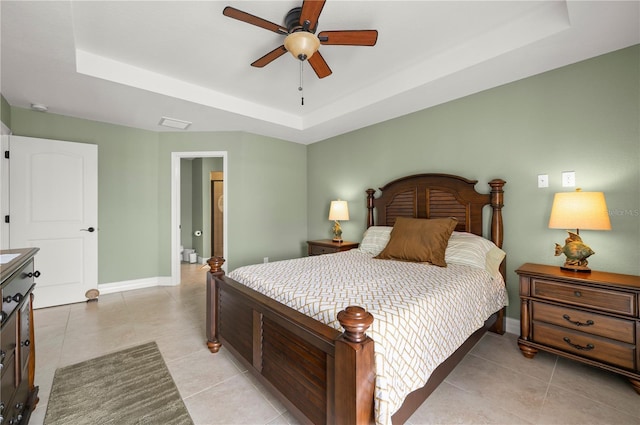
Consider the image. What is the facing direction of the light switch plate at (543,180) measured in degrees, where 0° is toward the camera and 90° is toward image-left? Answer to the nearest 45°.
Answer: approximately 0°

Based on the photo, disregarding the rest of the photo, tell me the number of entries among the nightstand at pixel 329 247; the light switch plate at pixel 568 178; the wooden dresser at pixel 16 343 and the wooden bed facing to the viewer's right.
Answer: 1

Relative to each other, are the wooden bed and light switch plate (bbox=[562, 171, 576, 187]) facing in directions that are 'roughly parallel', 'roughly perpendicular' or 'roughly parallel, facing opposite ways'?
roughly parallel

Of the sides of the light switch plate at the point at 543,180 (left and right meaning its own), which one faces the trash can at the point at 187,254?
right

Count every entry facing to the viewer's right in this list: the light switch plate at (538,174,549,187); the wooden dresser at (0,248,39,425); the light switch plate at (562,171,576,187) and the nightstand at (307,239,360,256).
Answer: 1

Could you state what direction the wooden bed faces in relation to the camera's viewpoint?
facing the viewer and to the left of the viewer

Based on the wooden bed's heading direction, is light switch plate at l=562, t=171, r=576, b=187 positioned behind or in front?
behind

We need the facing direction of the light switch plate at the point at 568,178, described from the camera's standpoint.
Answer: facing the viewer

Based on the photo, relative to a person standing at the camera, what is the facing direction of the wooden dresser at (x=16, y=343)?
facing to the right of the viewer

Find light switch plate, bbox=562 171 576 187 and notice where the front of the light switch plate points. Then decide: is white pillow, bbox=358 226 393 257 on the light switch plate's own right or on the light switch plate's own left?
on the light switch plate's own right

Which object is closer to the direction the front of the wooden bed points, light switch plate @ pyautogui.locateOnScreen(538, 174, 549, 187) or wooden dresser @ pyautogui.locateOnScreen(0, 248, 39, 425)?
the wooden dresser

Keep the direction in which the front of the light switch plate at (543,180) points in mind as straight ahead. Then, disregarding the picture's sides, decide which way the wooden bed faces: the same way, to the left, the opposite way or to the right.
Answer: the same way

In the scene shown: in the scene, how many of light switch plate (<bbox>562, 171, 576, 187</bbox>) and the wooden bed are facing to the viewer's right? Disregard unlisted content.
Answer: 0
